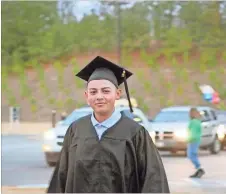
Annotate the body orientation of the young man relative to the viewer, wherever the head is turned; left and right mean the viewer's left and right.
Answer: facing the viewer

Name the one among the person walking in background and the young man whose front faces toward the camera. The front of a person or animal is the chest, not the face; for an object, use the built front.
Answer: the young man

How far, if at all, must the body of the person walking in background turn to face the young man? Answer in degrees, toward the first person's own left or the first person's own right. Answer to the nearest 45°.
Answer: approximately 90° to the first person's own left

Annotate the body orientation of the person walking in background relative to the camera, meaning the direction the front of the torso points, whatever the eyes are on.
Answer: to the viewer's left

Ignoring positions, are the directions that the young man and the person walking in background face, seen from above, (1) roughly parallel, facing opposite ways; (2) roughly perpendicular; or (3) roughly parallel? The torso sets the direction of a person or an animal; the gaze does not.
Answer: roughly perpendicular

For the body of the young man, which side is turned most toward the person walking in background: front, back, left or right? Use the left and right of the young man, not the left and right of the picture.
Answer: back
